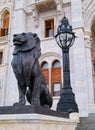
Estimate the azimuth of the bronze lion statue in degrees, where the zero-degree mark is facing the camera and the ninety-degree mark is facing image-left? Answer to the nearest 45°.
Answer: approximately 45°

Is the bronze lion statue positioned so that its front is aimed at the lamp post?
no
